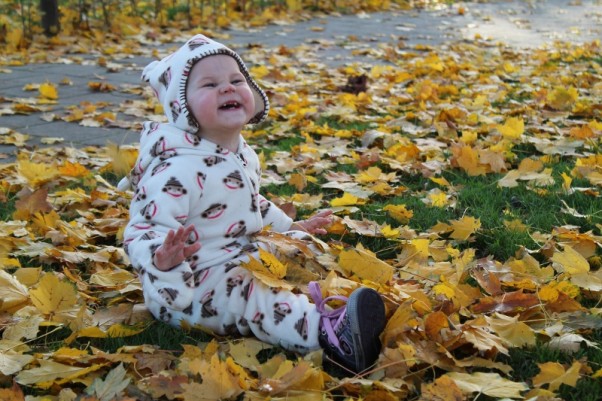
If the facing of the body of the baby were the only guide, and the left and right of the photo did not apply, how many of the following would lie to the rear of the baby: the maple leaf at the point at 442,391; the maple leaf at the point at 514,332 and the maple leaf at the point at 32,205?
1

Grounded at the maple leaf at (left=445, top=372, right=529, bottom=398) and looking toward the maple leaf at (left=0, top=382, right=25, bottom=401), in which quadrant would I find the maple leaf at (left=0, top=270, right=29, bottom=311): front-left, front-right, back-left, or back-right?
front-right

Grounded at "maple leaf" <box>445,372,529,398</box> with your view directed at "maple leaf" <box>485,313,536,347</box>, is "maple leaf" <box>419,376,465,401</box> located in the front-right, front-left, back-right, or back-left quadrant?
back-left

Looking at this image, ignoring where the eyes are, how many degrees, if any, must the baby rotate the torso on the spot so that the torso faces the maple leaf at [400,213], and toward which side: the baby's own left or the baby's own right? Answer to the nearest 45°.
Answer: approximately 90° to the baby's own left

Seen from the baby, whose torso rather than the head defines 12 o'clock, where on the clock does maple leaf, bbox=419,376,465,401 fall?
The maple leaf is roughly at 12 o'clock from the baby.

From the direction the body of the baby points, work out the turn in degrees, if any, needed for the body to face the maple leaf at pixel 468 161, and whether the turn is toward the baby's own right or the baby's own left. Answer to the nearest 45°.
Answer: approximately 90° to the baby's own left

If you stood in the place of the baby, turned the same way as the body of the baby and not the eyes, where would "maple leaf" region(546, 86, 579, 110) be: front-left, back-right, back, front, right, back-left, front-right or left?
left

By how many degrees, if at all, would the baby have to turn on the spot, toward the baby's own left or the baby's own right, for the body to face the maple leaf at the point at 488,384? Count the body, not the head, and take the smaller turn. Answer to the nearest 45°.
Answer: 0° — they already face it

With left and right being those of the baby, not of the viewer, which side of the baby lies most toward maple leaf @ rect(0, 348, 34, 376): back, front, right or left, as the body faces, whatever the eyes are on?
right

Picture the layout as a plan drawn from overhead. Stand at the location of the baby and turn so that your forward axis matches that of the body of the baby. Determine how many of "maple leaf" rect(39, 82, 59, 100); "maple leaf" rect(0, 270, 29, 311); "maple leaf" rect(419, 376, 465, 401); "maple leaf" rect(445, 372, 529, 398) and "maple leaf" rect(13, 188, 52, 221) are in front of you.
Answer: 2

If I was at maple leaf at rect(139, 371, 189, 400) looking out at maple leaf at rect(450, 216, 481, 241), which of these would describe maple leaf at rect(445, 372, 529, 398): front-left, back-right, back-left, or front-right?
front-right

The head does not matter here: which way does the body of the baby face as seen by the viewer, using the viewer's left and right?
facing the viewer and to the right of the viewer

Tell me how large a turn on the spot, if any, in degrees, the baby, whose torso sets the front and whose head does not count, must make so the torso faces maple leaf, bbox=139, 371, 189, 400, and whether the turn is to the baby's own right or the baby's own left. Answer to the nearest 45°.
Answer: approximately 45° to the baby's own right

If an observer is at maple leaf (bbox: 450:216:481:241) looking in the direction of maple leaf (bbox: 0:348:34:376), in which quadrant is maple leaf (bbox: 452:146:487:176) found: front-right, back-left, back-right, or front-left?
back-right

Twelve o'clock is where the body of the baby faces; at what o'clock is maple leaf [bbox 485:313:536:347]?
The maple leaf is roughly at 11 o'clock from the baby.

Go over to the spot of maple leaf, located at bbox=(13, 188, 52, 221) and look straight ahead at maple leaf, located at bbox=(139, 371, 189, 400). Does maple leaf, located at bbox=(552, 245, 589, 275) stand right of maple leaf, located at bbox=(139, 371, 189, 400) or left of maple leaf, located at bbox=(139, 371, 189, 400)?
left

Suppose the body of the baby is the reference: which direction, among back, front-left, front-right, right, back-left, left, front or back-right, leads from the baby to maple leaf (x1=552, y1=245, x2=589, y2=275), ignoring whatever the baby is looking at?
front-left

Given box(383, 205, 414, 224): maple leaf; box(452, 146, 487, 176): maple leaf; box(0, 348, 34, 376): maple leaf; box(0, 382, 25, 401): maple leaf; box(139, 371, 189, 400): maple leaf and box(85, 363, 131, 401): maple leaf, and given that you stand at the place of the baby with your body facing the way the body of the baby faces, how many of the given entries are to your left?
2

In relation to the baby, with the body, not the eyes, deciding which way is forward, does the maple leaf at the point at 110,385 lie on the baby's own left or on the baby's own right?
on the baby's own right
